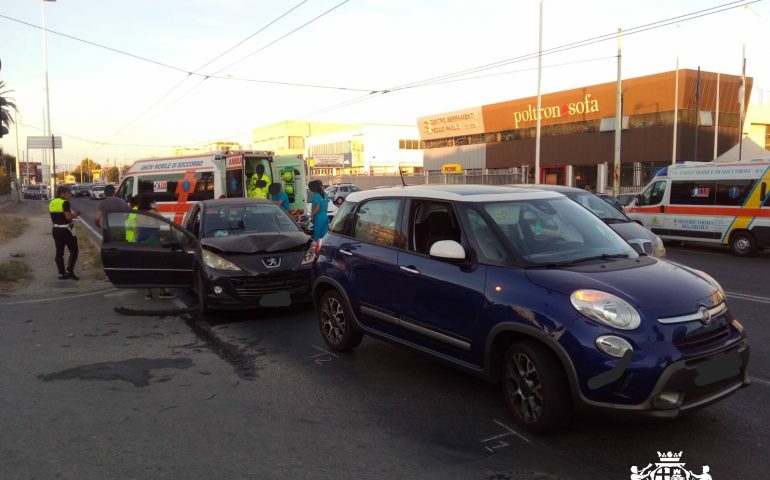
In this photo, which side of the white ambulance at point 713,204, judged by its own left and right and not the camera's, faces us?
left

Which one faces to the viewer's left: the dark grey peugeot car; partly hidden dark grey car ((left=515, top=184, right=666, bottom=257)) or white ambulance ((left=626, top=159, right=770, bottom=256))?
the white ambulance

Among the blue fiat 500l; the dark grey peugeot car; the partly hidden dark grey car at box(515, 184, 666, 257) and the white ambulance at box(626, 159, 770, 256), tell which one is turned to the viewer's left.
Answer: the white ambulance

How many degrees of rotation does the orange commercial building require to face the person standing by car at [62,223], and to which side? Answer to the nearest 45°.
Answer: approximately 45° to its left

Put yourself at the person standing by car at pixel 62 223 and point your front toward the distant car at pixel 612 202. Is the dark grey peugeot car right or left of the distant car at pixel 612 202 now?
right

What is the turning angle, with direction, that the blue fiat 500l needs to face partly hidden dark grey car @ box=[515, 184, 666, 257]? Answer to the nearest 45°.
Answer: approximately 135° to its left

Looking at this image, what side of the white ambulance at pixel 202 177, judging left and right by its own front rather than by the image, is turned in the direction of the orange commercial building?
right

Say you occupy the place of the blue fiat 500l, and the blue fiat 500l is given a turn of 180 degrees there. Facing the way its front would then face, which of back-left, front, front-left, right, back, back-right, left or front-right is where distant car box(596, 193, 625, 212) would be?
front-right

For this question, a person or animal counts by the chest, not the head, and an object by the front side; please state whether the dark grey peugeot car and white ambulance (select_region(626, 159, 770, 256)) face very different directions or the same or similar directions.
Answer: very different directions

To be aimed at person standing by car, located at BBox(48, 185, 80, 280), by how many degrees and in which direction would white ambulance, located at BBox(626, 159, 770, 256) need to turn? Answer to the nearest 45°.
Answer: approximately 45° to its left
